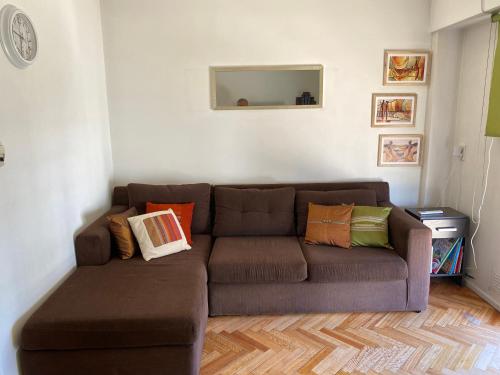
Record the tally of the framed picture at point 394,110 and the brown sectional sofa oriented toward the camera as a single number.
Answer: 2

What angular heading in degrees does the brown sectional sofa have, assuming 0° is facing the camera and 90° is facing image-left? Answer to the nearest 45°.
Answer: approximately 0°

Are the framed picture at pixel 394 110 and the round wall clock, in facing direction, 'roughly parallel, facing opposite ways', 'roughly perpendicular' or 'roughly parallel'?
roughly perpendicular

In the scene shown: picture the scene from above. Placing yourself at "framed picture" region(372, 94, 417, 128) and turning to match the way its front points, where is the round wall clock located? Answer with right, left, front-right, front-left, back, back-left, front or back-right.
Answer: front-right

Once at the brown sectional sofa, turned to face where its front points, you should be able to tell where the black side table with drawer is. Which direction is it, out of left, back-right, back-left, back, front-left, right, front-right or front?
left

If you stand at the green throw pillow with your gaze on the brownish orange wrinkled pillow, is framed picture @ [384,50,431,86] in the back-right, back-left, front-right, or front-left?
back-right

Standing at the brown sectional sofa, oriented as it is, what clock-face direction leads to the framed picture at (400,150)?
The framed picture is roughly at 8 o'clock from the brown sectional sofa.

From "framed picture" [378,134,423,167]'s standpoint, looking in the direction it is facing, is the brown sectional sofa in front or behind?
in front

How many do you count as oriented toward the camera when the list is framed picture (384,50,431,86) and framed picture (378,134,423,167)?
2

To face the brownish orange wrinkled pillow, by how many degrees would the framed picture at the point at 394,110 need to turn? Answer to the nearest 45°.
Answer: approximately 45° to its right

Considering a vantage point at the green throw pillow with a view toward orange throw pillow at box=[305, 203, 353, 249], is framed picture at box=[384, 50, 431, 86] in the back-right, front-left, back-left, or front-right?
back-right
